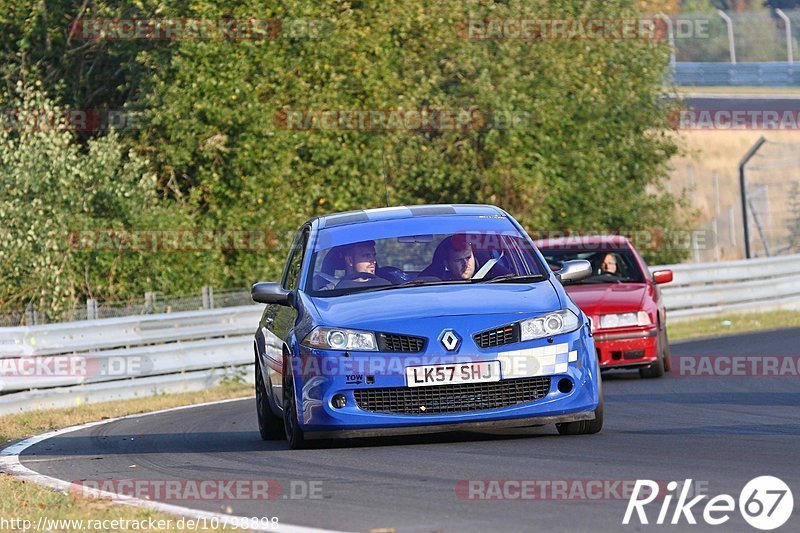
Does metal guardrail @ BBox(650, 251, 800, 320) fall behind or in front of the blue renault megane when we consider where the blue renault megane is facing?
behind

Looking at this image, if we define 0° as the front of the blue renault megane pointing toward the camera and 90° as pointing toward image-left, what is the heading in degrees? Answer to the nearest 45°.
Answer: approximately 0°

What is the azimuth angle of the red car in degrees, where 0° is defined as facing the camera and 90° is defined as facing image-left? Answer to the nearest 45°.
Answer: approximately 0°

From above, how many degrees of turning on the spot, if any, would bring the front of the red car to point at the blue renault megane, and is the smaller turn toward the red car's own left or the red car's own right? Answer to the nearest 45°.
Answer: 0° — it already faces it

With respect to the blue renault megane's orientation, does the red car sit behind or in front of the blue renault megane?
behind

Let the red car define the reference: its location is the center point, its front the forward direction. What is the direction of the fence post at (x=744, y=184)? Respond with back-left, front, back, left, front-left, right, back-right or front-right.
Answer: back

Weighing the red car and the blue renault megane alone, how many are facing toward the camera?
2
